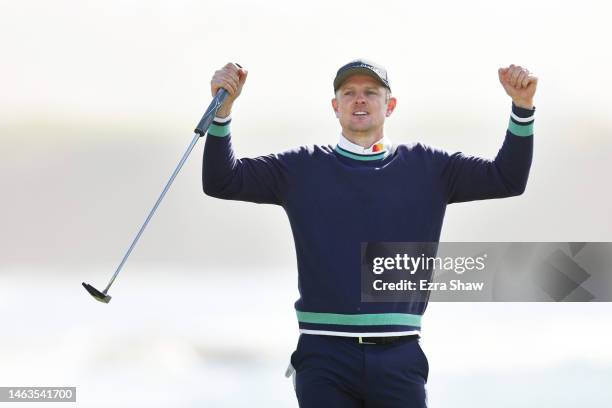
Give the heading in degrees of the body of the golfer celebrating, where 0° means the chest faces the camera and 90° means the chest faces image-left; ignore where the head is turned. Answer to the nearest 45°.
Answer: approximately 0°
